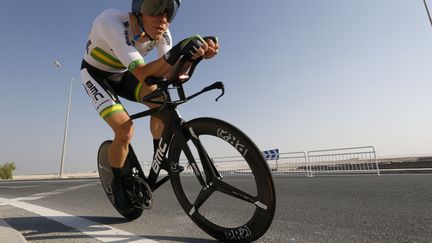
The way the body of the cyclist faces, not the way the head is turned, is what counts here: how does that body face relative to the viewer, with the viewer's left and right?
facing the viewer and to the right of the viewer
